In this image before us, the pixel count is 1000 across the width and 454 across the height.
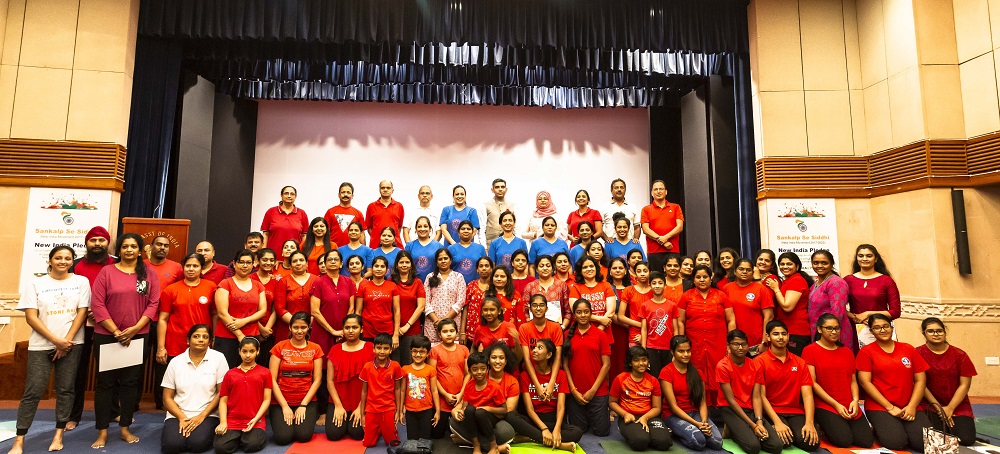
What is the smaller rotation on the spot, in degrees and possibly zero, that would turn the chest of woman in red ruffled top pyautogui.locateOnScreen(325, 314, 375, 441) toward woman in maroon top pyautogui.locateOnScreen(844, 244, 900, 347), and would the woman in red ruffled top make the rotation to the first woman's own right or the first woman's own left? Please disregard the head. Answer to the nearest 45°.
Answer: approximately 90° to the first woman's own left

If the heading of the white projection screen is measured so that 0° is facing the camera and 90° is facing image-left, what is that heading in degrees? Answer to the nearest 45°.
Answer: approximately 0°

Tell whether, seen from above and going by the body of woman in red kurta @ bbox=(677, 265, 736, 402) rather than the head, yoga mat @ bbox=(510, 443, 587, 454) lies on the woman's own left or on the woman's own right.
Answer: on the woman's own right

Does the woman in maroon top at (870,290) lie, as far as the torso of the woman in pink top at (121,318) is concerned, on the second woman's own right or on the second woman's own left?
on the second woman's own left

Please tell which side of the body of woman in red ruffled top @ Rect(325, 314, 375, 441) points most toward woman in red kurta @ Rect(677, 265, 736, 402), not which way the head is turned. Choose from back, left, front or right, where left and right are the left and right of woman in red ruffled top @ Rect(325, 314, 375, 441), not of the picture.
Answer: left
